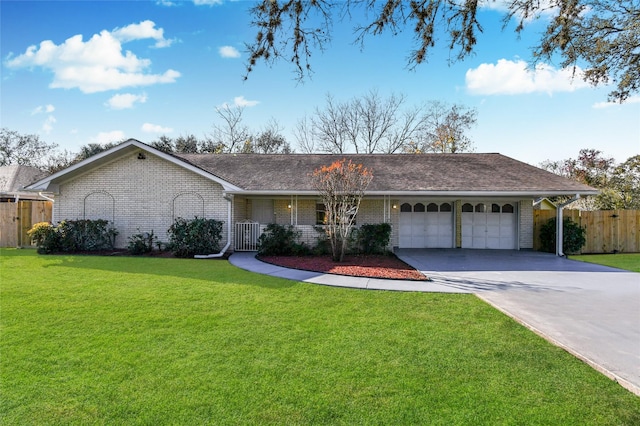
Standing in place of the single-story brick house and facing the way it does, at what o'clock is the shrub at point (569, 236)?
The shrub is roughly at 9 o'clock from the single-story brick house.

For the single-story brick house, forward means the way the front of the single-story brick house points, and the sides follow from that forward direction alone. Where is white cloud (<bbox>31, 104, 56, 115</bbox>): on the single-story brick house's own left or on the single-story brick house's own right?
on the single-story brick house's own right

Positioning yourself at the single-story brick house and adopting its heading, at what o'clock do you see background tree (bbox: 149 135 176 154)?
The background tree is roughly at 5 o'clock from the single-story brick house.

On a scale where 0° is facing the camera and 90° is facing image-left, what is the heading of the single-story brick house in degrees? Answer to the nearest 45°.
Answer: approximately 0°

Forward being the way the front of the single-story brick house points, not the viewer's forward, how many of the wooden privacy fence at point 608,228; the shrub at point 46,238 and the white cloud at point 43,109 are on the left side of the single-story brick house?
1

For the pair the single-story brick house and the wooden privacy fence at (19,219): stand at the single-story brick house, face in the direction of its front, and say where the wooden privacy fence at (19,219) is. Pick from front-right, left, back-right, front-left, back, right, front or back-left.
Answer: right

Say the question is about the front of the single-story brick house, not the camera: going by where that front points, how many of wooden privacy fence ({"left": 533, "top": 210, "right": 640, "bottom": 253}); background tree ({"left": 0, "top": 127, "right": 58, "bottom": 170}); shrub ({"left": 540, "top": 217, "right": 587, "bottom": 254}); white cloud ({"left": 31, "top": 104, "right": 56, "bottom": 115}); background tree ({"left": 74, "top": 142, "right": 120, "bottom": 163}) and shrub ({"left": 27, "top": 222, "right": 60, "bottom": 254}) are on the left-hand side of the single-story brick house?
2

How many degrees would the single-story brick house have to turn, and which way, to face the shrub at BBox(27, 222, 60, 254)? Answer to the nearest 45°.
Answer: approximately 90° to its right

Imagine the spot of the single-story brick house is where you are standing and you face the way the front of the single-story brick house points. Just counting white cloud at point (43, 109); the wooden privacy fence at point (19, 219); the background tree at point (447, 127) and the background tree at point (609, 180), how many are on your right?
2
